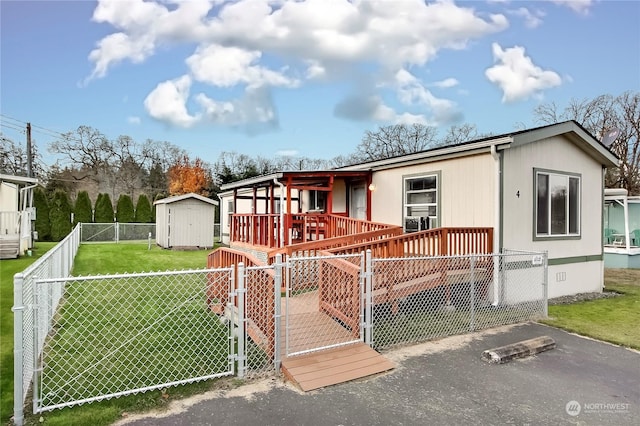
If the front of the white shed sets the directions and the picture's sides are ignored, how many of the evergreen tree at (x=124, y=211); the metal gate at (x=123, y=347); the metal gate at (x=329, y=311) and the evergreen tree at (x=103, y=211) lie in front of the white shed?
2

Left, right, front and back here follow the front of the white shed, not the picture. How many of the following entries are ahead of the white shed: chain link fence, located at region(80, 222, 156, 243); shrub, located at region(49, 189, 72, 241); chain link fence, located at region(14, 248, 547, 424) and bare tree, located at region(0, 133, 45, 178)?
1

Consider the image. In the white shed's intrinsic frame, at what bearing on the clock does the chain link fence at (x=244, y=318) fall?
The chain link fence is roughly at 12 o'clock from the white shed.

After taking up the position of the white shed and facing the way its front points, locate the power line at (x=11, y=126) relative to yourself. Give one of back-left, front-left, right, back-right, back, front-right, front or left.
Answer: back-right

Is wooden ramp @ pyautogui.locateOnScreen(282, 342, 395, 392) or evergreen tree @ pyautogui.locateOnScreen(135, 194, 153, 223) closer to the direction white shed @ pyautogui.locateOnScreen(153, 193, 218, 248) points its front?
the wooden ramp

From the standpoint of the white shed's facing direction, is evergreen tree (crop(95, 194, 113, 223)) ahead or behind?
behind

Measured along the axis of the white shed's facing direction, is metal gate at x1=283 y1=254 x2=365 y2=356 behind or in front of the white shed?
in front

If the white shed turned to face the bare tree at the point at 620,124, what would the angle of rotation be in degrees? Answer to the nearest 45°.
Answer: approximately 90° to its left

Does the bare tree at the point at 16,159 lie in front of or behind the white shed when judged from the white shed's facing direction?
behind

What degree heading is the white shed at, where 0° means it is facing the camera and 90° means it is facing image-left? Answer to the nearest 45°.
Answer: approximately 0°

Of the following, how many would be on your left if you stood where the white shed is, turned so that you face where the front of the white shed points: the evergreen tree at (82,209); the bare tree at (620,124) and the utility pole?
1

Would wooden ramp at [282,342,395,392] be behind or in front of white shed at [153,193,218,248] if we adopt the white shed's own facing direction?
in front

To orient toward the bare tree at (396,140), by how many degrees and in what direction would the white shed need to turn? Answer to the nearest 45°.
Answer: approximately 135° to its left

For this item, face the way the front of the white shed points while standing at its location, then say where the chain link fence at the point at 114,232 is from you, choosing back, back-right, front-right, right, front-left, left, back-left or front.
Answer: back-right

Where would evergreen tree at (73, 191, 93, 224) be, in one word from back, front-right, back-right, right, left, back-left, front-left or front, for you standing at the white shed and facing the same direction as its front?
back-right

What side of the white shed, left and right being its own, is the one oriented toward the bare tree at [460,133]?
left
